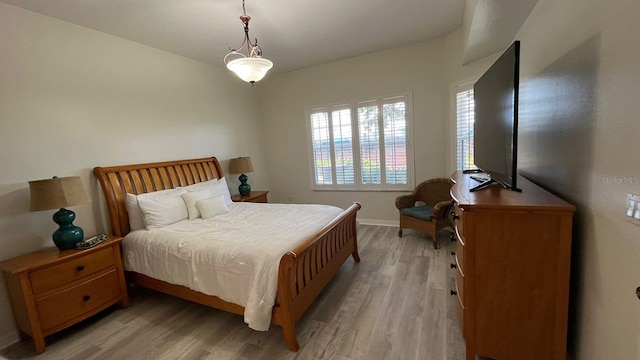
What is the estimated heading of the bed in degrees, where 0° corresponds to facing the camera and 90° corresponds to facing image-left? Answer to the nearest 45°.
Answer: approximately 315°

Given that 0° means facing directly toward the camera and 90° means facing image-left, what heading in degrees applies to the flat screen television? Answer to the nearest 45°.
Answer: approximately 90°

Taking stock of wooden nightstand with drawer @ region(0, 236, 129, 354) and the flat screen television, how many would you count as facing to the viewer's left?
1

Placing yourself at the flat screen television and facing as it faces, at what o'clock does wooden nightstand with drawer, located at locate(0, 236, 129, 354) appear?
The wooden nightstand with drawer is roughly at 11 o'clock from the flat screen television.

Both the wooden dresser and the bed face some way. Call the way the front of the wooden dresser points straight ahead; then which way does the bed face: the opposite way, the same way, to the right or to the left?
the opposite way

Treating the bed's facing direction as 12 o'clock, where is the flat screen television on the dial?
The flat screen television is roughly at 12 o'clock from the bed.

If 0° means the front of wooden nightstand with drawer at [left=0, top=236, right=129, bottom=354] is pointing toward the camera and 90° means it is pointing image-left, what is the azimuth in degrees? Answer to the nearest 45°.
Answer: approximately 315°

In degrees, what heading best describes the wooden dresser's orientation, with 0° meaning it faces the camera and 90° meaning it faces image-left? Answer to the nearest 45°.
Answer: approximately 90°

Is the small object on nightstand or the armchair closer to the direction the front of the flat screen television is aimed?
the small object on nightstand

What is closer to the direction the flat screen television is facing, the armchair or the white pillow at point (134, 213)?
the white pillow
